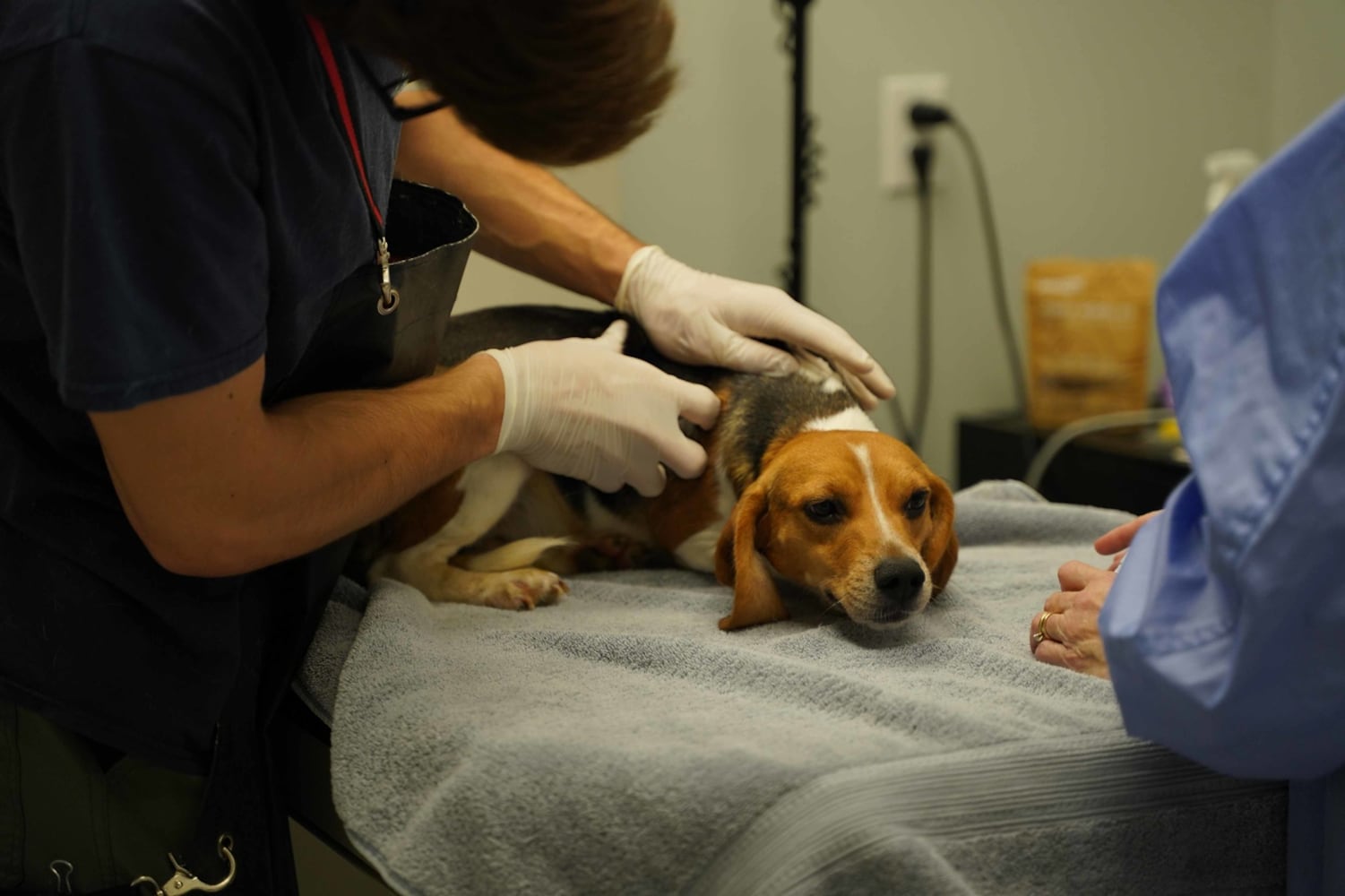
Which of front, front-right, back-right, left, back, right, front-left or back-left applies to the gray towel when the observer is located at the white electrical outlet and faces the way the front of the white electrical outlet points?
front

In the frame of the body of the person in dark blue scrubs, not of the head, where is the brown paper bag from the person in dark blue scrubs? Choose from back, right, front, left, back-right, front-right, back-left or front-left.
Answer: front-left

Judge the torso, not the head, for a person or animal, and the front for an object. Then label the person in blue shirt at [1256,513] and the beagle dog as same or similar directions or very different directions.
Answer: very different directions

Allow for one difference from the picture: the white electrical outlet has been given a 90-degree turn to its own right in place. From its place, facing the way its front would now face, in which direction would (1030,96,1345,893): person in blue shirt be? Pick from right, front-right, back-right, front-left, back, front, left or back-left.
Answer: left

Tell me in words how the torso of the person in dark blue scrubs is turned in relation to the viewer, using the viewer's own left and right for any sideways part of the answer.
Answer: facing to the right of the viewer

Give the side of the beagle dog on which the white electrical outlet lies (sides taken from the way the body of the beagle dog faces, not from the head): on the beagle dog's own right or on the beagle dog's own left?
on the beagle dog's own left

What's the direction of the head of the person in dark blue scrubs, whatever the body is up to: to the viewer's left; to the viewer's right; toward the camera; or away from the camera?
to the viewer's right

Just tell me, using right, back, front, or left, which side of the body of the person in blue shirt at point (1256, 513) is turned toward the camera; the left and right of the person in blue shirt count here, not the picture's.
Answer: left

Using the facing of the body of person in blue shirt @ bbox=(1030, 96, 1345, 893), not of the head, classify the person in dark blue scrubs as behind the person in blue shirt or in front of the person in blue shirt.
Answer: in front

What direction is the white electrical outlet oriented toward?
toward the camera

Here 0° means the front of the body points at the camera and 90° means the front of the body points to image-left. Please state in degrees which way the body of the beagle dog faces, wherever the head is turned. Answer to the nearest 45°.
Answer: approximately 315°
